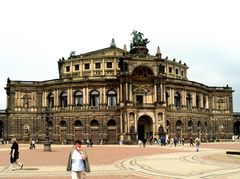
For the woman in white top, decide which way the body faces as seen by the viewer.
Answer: toward the camera
